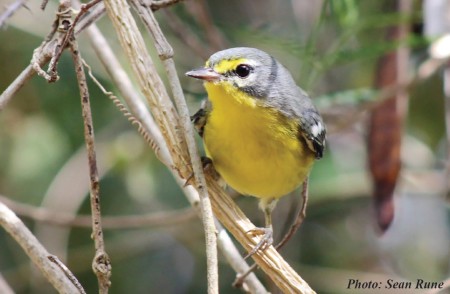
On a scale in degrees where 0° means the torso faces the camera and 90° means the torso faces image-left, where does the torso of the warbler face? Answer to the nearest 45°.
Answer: approximately 45°

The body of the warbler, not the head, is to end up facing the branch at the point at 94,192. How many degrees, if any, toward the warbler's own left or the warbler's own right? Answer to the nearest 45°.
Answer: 0° — it already faces it

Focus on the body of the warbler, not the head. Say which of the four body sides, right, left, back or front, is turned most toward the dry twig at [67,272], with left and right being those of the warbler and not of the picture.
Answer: right
